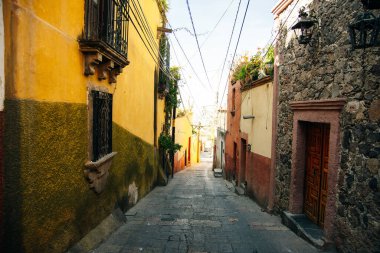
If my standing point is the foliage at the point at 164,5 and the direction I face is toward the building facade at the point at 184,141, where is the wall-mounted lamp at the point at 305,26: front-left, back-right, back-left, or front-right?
back-right

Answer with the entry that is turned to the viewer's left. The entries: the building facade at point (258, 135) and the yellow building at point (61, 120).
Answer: the building facade

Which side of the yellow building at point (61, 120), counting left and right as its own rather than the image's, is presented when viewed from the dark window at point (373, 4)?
front

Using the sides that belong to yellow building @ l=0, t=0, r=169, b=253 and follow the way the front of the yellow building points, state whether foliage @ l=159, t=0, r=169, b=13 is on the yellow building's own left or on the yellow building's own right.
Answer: on the yellow building's own left

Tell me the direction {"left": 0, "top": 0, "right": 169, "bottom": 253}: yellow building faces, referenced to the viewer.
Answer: facing the viewer and to the right of the viewer

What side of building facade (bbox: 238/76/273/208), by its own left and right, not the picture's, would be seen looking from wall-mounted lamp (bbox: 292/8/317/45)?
left

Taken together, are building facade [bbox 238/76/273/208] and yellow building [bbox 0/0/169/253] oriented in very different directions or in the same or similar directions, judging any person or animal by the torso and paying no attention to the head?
very different directions

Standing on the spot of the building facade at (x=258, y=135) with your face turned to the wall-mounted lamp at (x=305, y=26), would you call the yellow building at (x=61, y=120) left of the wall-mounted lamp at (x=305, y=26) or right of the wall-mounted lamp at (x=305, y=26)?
right

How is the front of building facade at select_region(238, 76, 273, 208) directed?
to the viewer's left

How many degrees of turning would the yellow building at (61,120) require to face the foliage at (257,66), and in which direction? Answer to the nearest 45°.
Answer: approximately 90° to its left
